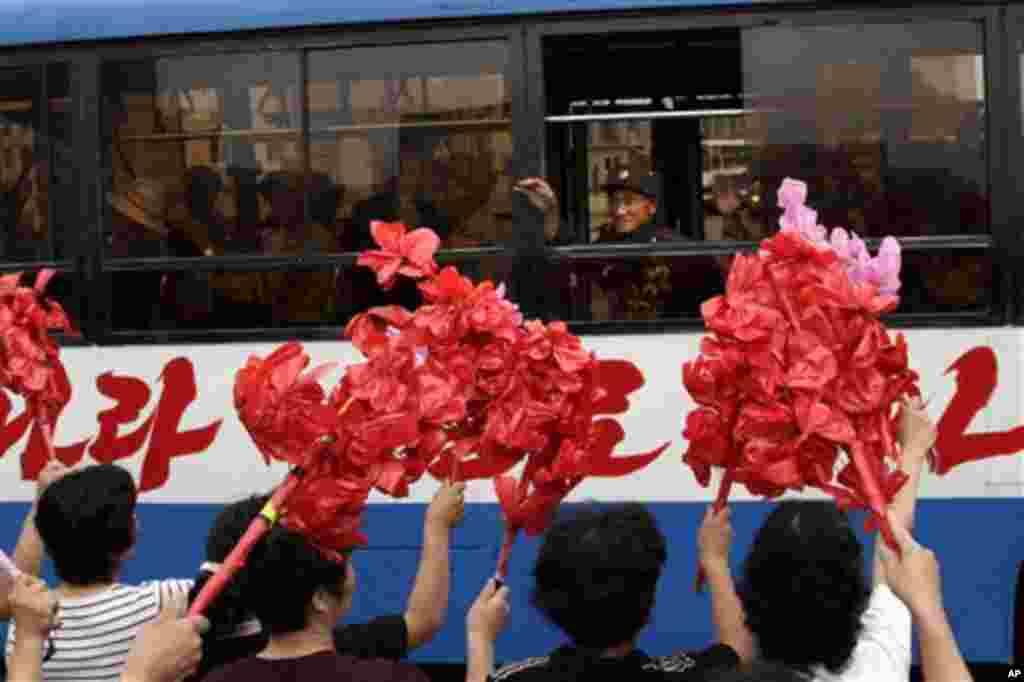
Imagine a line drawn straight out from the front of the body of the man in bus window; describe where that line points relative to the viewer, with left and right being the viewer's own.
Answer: facing the viewer and to the left of the viewer
